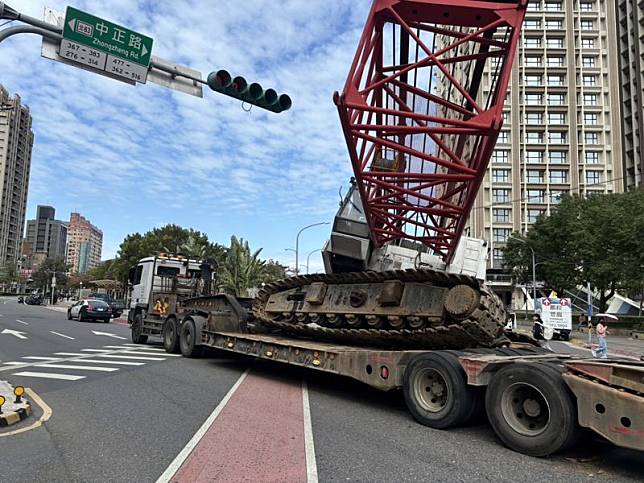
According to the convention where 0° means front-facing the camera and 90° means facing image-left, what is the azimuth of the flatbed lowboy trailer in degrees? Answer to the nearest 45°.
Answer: approximately 135°

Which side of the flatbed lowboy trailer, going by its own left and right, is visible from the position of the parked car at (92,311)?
front

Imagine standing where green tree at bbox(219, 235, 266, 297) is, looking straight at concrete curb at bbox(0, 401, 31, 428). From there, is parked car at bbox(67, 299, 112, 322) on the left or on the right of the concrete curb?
right

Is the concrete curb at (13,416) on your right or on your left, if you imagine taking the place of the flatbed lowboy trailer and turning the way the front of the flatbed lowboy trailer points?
on your left

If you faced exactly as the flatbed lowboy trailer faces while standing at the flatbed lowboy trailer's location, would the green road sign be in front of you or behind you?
in front

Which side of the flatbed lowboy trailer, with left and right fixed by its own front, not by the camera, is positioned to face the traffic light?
front

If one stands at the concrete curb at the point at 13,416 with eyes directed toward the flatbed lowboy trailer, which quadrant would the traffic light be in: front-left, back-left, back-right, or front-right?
front-left

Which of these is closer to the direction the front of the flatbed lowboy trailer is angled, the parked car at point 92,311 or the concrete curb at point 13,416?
the parked car
